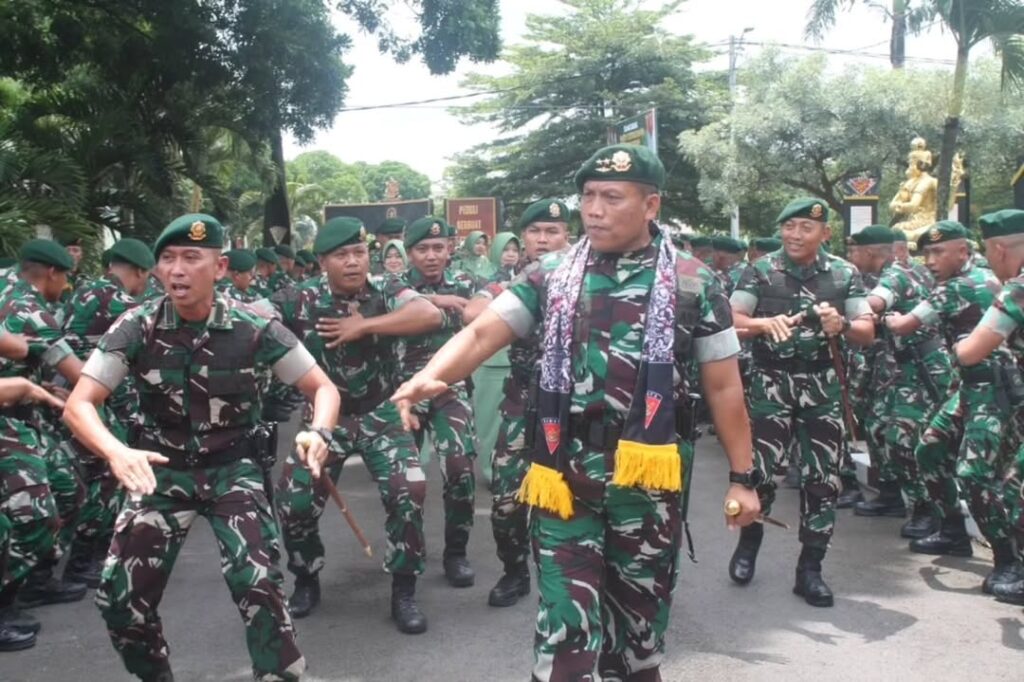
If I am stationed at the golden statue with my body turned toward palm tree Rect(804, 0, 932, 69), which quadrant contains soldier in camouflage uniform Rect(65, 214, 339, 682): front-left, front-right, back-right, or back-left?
back-left

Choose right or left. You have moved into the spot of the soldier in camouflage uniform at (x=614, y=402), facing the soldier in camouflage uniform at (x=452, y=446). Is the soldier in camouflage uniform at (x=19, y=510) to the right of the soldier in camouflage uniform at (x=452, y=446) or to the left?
left

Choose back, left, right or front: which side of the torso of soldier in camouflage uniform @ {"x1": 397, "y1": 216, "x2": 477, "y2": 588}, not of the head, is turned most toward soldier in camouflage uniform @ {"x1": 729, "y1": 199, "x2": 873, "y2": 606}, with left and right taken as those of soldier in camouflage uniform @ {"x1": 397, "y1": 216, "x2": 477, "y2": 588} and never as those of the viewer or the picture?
left

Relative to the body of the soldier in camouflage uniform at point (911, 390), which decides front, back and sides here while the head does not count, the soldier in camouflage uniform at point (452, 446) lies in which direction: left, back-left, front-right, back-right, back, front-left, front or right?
front-left

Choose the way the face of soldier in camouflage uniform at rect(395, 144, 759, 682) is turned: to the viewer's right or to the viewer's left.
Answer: to the viewer's left

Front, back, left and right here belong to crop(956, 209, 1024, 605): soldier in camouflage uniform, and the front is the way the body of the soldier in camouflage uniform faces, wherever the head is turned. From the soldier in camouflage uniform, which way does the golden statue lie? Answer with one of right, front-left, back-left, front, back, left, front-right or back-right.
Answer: right

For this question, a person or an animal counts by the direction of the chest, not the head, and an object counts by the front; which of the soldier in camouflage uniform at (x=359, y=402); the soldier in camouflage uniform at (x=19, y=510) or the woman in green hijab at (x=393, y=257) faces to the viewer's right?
the soldier in camouflage uniform at (x=19, y=510)

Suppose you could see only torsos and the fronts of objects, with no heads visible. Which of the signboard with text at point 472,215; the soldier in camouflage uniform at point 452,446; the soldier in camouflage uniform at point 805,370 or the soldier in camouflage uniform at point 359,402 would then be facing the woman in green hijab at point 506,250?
the signboard with text

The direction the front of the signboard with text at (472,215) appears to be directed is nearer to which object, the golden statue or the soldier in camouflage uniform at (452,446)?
the soldier in camouflage uniform

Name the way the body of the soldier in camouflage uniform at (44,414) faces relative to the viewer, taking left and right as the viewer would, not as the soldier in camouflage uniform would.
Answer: facing to the right of the viewer

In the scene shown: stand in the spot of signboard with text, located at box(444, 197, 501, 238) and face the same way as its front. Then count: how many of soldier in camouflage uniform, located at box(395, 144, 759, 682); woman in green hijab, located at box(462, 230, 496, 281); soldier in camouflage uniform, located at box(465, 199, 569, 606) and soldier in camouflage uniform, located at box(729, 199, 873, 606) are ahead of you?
4

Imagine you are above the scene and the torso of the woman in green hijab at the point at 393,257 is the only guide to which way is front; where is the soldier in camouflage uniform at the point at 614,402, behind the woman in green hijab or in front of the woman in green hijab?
in front

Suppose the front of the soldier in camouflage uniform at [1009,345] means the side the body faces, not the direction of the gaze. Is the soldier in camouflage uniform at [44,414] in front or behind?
in front

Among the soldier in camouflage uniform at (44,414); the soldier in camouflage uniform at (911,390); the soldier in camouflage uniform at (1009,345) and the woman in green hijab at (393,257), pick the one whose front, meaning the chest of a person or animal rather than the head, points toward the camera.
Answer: the woman in green hijab

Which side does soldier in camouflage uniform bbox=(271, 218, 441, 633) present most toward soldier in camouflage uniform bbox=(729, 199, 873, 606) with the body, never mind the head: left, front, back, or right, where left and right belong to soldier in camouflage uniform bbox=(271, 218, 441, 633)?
left
